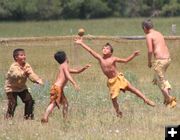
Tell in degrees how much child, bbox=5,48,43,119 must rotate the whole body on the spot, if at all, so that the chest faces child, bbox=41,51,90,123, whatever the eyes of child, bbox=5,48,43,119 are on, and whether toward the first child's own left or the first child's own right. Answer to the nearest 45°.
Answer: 0° — they already face them

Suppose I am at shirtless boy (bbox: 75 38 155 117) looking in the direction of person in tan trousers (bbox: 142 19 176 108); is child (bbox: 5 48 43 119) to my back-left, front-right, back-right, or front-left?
back-left

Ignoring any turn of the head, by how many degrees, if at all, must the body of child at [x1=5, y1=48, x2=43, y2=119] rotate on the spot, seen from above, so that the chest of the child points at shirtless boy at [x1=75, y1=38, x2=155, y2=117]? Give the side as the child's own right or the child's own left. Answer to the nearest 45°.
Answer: approximately 45° to the child's own left
